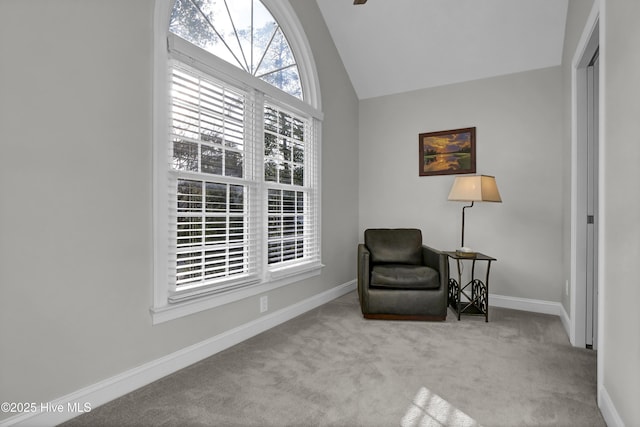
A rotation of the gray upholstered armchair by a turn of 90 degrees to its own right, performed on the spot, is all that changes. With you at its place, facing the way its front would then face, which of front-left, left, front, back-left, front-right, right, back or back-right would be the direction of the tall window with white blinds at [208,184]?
front-left

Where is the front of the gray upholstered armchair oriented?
toward the camera

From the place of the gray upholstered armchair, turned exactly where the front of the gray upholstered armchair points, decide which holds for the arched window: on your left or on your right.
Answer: on your right

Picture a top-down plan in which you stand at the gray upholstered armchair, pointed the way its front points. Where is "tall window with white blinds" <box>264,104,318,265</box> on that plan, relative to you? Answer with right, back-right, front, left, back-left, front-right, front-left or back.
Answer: right

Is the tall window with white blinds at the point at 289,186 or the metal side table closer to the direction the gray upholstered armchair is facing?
the tall window with white blinds
